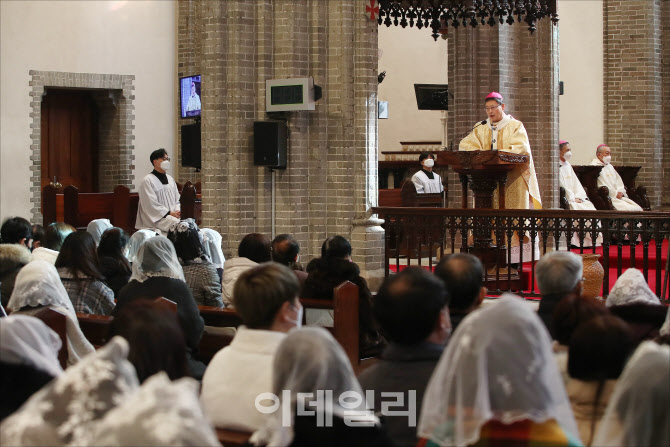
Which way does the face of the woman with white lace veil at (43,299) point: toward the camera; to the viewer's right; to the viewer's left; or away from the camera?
away from the camera

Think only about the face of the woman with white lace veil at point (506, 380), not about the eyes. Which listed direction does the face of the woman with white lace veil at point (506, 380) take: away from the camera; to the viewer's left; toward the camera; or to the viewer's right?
away from the camera

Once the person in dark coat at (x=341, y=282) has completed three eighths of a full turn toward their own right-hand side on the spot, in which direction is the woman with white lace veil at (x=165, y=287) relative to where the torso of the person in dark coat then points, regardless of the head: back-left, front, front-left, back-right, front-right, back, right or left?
right

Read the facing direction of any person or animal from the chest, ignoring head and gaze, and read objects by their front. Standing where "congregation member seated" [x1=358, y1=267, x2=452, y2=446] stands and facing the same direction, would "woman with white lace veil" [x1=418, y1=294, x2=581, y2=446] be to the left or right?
on their right

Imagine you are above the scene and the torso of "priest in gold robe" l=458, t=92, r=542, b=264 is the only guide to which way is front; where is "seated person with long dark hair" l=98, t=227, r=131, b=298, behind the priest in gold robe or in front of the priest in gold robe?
in front

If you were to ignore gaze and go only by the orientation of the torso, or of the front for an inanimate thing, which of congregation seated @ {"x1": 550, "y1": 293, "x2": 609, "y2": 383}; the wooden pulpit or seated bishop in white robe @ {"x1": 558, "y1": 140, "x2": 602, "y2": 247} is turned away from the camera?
the congregation seated

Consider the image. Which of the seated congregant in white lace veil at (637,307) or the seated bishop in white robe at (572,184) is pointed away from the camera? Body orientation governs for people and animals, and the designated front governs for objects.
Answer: the seated congregant in white lace veil

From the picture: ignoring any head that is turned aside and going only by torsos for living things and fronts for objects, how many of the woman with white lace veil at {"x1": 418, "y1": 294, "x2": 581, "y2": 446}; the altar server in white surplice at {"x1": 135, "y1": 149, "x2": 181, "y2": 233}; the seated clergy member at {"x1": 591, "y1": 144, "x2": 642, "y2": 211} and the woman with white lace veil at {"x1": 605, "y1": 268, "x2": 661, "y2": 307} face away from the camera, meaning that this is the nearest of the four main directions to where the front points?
2

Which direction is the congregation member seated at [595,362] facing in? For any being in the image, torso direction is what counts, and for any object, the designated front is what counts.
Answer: away from the camera

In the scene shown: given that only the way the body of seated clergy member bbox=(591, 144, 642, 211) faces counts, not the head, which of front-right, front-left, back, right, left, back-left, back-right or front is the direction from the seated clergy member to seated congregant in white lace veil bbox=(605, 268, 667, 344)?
front-right

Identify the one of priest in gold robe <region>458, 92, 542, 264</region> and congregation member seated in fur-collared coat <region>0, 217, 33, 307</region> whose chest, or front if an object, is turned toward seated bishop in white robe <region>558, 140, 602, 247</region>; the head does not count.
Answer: the congregation member seated in fur-collared coat

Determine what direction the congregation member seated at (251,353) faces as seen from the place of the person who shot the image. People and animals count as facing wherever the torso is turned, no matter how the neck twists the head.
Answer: facing away from the viewer and to the right of the viewer

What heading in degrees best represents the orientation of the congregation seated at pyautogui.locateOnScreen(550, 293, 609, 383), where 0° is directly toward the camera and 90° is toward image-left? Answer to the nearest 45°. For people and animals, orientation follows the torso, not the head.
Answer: approximately 180°

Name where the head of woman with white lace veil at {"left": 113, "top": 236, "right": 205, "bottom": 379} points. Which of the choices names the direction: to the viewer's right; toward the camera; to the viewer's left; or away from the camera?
away from the camera
